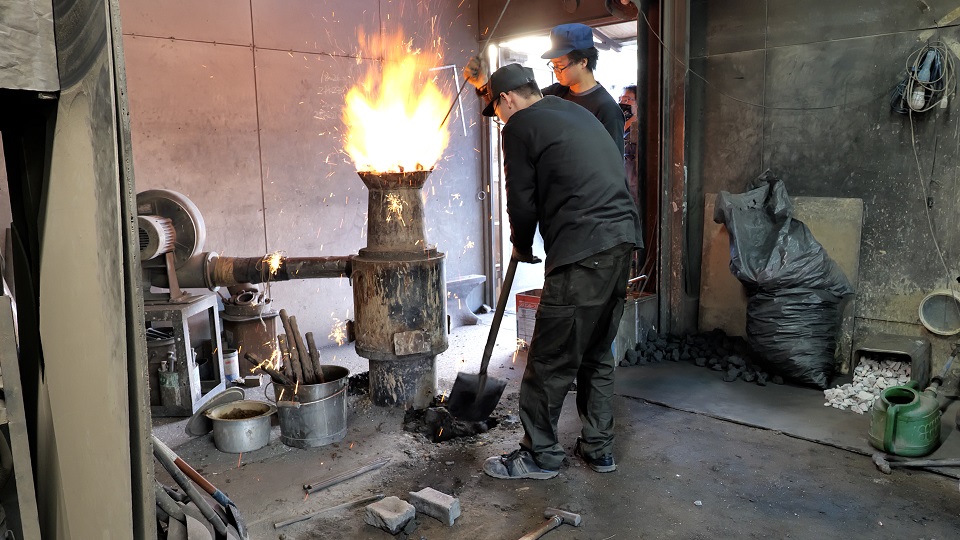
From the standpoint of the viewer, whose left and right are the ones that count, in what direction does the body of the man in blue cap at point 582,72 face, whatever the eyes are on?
facing the viewer and to the left of the viewer

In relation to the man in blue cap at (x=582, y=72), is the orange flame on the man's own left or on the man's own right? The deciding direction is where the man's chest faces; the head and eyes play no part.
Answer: on the man's own right

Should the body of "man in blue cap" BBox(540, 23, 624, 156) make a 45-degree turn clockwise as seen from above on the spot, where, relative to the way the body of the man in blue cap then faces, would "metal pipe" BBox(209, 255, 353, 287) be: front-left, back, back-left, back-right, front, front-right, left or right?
front

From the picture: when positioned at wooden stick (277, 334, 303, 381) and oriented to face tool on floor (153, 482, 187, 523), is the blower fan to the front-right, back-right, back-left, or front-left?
back-right

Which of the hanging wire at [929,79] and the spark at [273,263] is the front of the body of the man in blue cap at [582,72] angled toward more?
the spark

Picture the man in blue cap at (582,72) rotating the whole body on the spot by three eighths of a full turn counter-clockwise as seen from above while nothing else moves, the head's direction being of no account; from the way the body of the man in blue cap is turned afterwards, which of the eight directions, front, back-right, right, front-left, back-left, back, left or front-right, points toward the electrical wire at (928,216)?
front

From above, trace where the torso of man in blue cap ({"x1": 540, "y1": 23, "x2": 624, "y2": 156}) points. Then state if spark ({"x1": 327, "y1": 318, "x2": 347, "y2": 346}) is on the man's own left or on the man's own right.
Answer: on the man's own right

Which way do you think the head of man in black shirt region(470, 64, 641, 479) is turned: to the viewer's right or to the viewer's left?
to the viewer's left

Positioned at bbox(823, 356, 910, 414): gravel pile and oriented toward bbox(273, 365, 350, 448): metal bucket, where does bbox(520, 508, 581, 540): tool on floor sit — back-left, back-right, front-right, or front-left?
front-left

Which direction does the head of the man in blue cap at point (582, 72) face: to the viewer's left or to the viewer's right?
to the viewer's left
